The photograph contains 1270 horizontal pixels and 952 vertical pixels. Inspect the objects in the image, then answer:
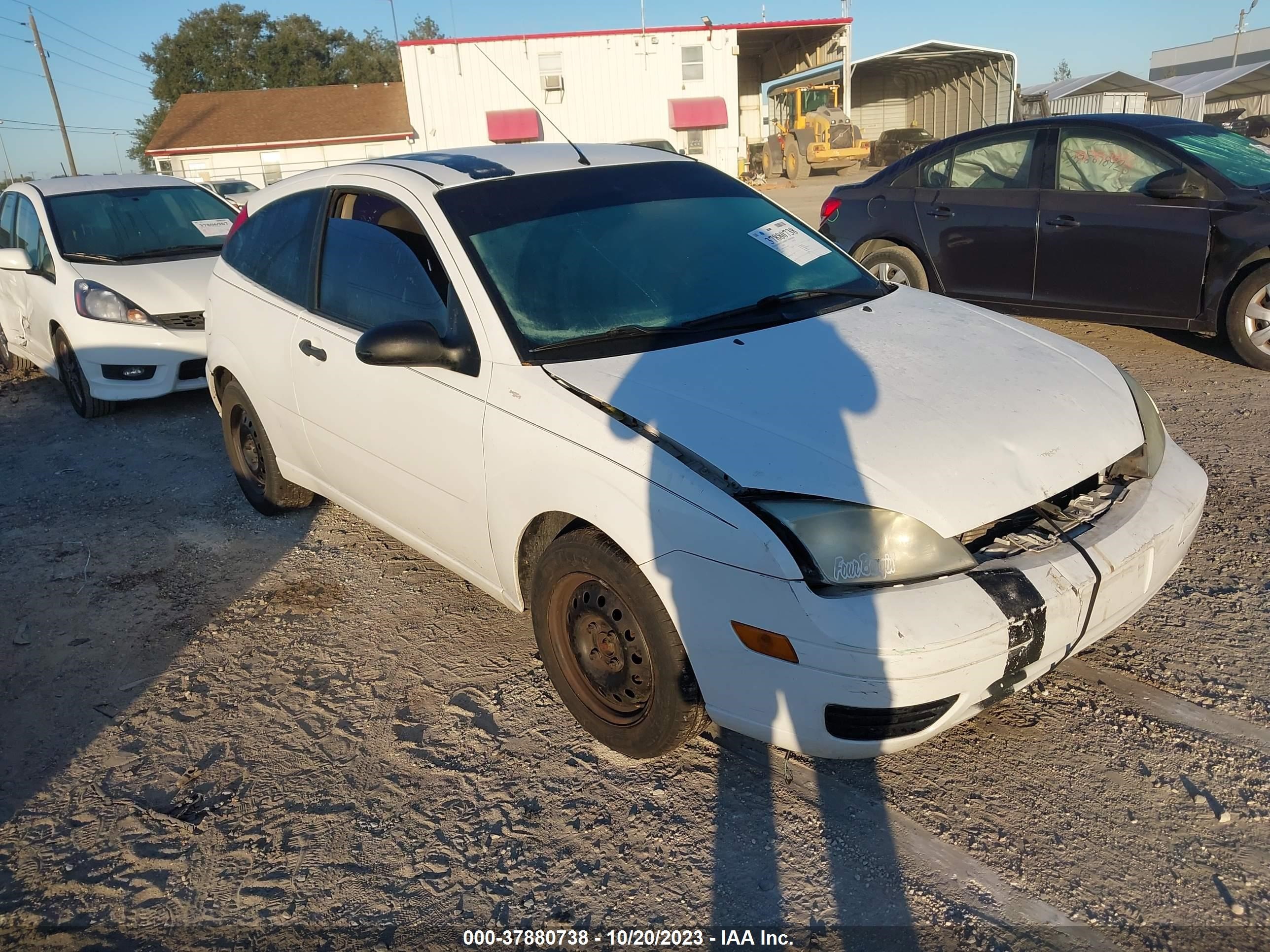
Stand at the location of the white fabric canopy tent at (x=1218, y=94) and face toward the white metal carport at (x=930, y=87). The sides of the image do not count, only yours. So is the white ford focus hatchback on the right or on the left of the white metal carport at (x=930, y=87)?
left

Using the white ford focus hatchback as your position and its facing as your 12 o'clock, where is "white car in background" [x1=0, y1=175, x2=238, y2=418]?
The white car in background is roughly at 6 o'clock from the white ford focus hatchback.

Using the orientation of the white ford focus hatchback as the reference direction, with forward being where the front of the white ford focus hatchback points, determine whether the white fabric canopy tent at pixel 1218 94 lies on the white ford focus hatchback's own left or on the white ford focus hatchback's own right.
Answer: on the white ford focus hatchback's own left

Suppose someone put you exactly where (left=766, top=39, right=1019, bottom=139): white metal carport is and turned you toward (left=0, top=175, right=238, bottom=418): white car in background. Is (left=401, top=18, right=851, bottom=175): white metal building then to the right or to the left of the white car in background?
right

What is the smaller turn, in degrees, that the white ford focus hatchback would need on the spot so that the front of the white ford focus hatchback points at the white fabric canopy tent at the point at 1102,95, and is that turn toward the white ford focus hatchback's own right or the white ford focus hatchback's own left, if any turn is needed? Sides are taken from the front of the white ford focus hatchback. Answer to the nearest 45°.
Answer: approximately 135° to the white ford focus hatchback's own left

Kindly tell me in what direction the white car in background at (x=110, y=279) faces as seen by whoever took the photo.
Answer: facing the viewer and to the right of the viewer

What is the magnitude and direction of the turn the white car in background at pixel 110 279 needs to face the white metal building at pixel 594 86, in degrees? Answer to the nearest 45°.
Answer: approximately 90° to its left

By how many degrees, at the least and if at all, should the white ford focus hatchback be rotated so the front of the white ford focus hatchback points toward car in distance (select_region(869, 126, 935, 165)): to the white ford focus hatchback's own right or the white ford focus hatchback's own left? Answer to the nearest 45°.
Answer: approximately 135° to the white ford focus hatchback's own left

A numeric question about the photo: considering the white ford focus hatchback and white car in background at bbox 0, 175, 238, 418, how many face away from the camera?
0

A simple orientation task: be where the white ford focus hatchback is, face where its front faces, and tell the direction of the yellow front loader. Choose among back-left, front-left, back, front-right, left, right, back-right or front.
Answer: back-left
